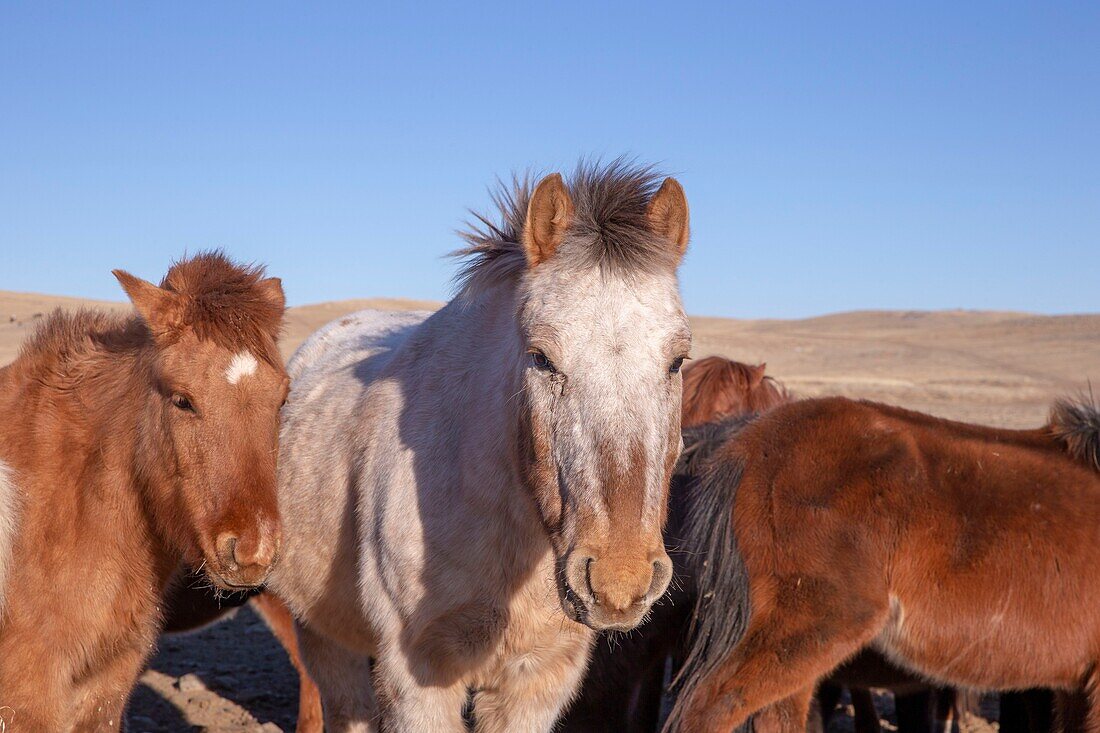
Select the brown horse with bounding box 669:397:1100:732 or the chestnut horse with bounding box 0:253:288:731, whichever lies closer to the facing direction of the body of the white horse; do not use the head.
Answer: the brown horse

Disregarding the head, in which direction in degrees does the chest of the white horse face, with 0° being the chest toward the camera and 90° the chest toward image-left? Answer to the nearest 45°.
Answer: approximately 315°

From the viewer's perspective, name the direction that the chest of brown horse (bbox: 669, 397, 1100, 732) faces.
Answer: to the viewer's right

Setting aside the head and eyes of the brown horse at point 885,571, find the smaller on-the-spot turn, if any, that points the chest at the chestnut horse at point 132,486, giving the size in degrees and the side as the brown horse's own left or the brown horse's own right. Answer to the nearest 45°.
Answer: approximately 135° to the brown horse's own right

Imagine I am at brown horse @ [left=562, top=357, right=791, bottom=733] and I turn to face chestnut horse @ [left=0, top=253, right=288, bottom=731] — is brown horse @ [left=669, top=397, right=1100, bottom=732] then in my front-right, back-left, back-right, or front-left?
back-left
